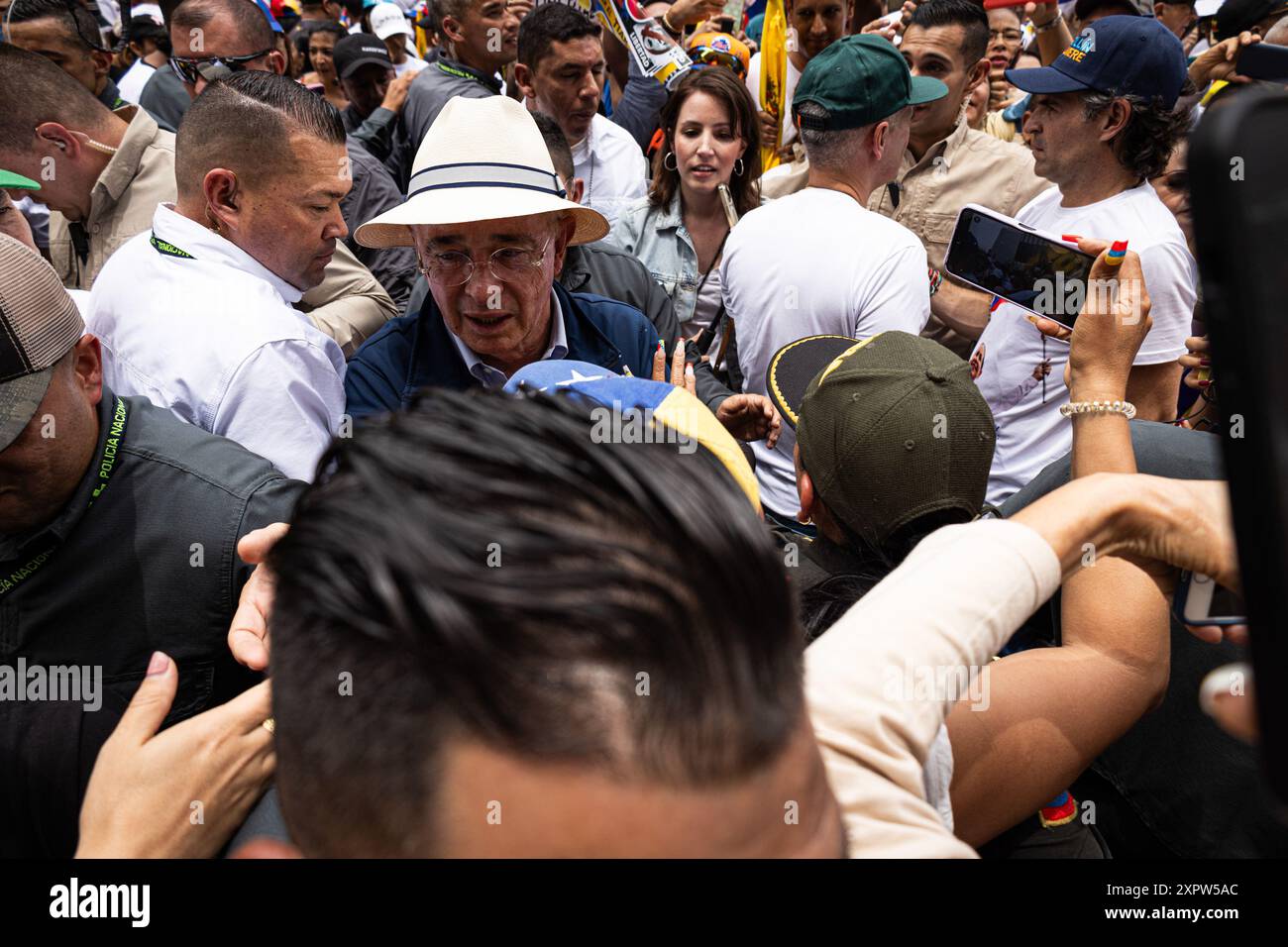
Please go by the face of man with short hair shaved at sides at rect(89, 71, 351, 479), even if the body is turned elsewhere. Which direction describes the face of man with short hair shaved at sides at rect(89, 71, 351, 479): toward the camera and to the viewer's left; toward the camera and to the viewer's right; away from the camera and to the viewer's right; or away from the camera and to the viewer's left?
toward the camera and to the viewer's right

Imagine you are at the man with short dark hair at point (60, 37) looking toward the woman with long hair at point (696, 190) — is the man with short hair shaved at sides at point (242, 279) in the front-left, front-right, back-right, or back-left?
front-right

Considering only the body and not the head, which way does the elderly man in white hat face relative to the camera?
toward the camera

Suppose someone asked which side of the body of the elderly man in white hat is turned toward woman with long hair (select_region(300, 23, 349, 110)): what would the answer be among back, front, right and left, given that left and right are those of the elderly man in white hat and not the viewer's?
back

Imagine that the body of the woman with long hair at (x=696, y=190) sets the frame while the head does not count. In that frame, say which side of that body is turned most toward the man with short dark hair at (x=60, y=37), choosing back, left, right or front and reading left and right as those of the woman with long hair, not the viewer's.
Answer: right

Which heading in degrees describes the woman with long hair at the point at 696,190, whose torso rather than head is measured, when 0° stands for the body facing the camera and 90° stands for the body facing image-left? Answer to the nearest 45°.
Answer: approximately 0°

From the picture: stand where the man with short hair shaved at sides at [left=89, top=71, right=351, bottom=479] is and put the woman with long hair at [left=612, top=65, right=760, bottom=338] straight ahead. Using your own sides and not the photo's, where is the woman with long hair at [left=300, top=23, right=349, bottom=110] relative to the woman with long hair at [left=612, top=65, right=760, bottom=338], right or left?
left

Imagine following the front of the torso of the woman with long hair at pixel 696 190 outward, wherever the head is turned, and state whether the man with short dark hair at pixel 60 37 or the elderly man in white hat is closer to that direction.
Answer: the elderly man in white hat

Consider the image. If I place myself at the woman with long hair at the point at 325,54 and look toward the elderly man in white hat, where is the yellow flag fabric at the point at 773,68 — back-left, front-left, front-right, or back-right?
front-left

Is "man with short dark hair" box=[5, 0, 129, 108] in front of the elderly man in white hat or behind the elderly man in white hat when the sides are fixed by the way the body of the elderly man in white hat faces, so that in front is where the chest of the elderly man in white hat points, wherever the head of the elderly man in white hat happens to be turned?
behind
